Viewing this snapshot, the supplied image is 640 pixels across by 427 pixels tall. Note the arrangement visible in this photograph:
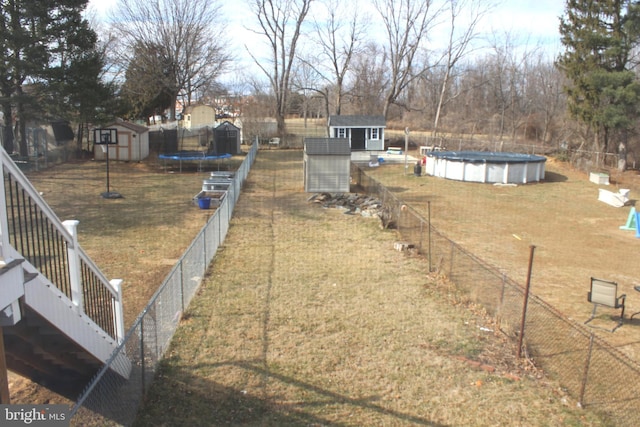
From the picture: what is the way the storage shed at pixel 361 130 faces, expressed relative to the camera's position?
facing the viewer

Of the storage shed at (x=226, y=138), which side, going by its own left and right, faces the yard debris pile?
front

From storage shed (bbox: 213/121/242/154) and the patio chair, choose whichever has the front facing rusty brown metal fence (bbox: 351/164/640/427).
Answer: the storage shed

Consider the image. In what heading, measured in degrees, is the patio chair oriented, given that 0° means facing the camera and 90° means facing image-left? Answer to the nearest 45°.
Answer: approximately 225°

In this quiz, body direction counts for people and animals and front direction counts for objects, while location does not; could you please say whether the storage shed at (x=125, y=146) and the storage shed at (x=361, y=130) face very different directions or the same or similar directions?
same or similar directions

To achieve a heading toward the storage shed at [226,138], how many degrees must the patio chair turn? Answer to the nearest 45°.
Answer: approximately 90° to its left

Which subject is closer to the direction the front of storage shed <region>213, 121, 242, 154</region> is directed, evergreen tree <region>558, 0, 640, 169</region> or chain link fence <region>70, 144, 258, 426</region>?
the chain link fence

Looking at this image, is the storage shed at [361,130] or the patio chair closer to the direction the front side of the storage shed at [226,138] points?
the patio chair

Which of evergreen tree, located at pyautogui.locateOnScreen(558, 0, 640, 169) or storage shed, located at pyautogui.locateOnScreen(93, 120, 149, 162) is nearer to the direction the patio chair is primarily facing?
the evergreen tree

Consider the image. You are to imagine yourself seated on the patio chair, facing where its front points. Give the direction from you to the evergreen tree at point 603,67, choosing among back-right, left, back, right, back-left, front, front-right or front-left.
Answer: front-left

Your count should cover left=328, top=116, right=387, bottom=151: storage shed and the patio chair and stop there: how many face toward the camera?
1

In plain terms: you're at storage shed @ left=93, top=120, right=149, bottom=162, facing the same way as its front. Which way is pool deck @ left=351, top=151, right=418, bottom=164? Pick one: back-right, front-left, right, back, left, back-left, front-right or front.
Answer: back-left

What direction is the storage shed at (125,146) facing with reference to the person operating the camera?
facing the viewer and to the left of the viewer

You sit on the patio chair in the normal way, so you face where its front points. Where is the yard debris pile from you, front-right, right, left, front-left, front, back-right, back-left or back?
left

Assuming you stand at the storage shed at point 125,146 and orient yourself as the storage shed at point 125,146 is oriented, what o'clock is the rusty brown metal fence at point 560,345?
The rusty brown metal fence is roughly at 10 o'clock from the storage shed.

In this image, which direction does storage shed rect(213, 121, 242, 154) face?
toward the camera

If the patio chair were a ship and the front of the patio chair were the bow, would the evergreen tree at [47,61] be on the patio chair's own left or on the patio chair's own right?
on the patio chair's own left

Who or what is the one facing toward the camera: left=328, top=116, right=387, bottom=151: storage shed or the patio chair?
the storage shed
